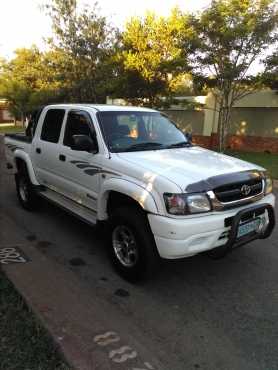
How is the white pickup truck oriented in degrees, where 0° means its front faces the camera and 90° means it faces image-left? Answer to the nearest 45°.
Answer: approximately 315°

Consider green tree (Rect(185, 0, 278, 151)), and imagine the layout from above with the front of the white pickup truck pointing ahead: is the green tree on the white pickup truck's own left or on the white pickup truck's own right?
on the white pickup truck's own left

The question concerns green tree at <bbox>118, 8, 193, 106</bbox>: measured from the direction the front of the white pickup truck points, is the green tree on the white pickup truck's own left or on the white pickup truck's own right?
on the white pickup truck's own left

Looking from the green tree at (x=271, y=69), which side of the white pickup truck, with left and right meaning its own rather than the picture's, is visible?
left
